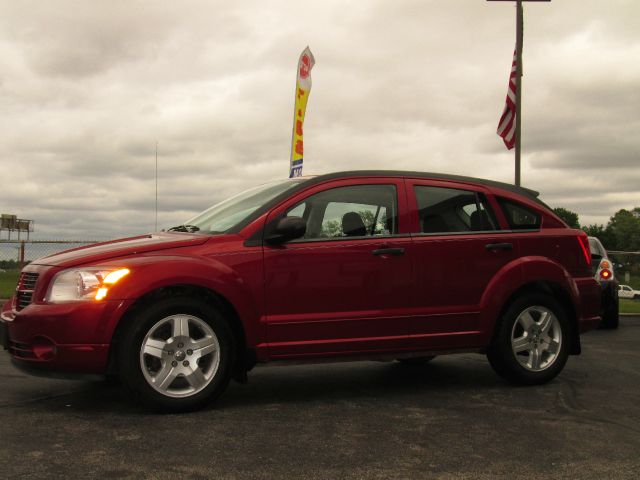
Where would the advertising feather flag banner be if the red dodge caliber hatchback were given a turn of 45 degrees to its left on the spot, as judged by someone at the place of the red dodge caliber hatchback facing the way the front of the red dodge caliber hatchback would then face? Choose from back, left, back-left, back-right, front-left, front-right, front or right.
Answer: back

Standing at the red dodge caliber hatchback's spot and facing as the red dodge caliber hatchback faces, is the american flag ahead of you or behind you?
behind

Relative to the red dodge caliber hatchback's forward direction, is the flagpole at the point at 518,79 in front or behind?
behind

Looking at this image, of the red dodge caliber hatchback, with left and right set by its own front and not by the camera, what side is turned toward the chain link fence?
right

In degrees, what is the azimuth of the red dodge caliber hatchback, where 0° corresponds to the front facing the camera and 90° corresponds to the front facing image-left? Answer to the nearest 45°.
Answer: approximately 45°
